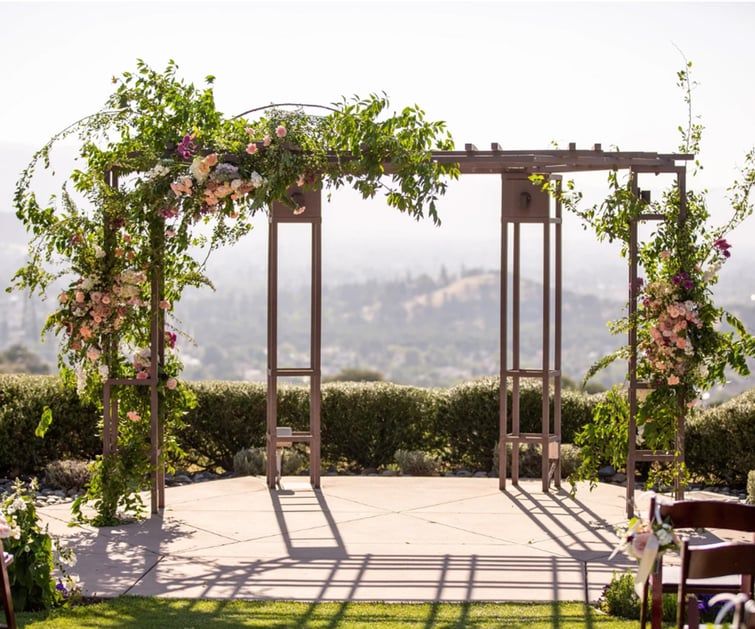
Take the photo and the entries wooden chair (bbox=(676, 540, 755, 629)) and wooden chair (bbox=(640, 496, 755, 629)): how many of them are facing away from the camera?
2

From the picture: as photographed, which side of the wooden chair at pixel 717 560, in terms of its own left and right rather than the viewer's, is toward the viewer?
back

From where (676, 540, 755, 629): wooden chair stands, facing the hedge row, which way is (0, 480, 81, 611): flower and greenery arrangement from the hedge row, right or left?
left

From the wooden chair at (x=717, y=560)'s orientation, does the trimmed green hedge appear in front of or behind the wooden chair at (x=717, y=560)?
in front

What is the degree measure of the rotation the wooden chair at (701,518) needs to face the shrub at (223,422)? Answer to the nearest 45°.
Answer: approximately 45° to its left

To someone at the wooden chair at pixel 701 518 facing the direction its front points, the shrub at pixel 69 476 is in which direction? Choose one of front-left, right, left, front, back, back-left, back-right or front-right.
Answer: front-left

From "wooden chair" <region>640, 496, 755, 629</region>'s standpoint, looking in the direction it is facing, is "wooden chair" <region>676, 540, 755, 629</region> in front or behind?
behind

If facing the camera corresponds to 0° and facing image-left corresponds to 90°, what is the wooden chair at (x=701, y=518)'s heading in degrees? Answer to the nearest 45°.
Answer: approximately 180°

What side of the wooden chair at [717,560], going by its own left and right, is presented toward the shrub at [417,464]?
front

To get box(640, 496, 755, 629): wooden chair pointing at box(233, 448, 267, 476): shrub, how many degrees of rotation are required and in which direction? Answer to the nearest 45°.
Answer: approximately 45° to its left
